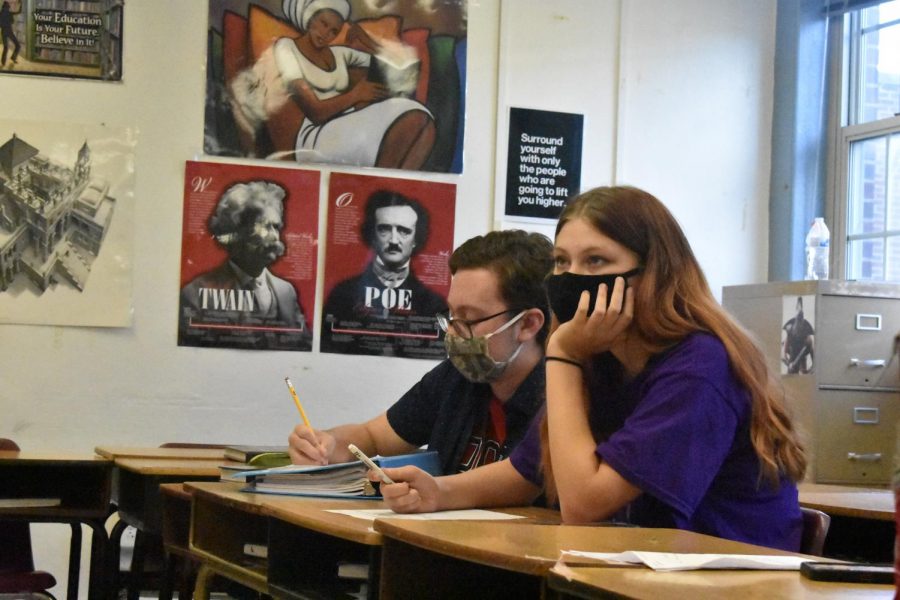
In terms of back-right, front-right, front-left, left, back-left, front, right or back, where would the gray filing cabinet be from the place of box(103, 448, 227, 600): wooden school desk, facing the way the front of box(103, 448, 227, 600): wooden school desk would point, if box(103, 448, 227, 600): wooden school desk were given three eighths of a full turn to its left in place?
front-right

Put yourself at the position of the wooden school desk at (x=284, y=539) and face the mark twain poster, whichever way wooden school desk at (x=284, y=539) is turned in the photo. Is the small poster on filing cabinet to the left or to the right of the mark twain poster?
right

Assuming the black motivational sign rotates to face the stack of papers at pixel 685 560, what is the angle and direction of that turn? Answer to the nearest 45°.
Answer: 0° — it already faces it

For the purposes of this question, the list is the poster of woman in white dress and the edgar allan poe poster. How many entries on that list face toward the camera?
2

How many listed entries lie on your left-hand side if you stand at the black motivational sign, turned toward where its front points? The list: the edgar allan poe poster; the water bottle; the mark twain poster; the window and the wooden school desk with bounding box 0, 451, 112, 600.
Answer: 2

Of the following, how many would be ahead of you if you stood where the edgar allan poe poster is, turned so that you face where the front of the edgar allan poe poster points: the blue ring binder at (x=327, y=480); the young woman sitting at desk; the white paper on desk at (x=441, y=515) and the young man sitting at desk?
4

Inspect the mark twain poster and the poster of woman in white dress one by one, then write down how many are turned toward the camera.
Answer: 2

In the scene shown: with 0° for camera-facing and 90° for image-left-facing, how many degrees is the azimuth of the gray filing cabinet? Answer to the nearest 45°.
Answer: approximately 315°

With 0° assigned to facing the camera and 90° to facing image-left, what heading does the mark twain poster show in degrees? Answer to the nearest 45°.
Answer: approximately 0°
